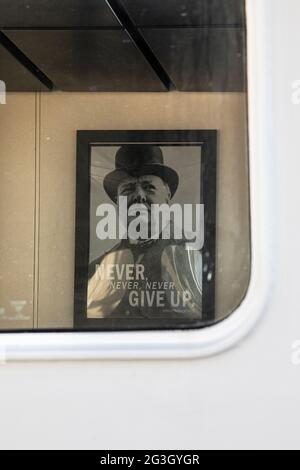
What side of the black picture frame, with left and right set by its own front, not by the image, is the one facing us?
front
